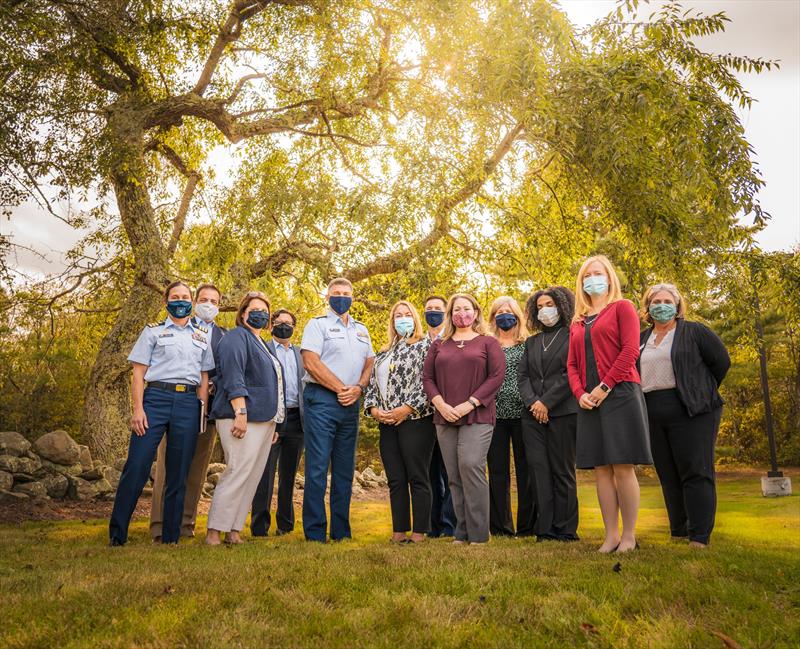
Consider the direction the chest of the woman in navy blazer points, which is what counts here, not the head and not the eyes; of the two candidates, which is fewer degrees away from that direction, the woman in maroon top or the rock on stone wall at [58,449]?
the woman in maroon top

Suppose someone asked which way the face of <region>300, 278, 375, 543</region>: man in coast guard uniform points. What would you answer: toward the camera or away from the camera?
toward the camera

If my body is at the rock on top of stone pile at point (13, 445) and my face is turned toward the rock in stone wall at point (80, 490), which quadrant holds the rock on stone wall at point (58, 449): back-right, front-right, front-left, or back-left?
front-left

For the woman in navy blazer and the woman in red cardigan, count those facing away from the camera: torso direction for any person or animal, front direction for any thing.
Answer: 0

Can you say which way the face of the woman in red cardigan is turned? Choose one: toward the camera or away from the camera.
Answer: toward the camera

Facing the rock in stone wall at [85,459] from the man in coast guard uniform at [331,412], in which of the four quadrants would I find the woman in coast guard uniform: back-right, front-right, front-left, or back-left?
front-left

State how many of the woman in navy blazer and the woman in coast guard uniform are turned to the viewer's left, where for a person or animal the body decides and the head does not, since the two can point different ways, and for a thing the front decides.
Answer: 0

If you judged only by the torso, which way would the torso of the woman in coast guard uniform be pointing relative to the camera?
toward the camera

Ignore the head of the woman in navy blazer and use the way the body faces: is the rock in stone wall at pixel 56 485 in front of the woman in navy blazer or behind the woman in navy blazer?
behind

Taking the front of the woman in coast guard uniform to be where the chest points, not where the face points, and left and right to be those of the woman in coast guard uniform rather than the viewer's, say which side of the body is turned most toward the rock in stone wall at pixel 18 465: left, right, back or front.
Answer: back
